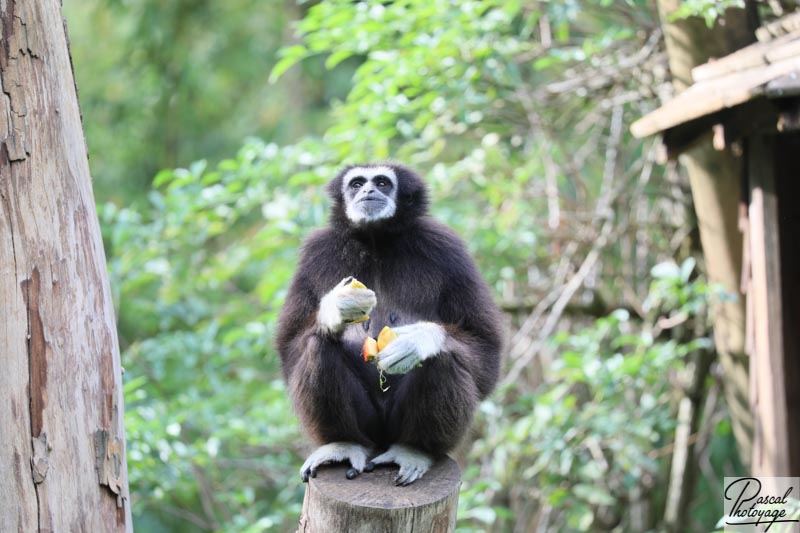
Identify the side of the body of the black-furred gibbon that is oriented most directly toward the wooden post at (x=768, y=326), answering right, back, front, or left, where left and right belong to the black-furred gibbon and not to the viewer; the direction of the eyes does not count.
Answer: left

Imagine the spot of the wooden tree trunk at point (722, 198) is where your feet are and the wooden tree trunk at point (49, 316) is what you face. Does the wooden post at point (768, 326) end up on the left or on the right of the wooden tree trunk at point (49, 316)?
left

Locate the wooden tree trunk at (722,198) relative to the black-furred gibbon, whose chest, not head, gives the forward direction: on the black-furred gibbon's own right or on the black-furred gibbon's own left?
on the black-furred gibbon's own left

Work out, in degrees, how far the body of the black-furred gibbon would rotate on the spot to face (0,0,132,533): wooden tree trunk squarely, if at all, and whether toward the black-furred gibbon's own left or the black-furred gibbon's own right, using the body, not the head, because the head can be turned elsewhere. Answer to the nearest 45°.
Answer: approximately 45° to the black-furred gibbon's own right

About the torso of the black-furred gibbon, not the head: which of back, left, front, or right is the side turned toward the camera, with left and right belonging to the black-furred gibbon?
front
